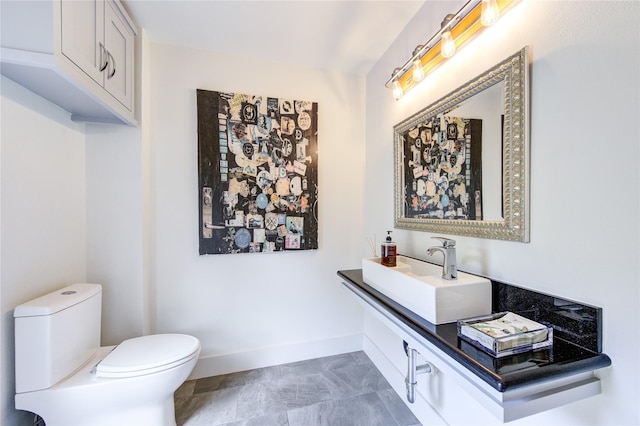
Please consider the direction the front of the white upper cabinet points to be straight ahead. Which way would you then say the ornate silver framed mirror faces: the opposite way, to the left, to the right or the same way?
the opposite way

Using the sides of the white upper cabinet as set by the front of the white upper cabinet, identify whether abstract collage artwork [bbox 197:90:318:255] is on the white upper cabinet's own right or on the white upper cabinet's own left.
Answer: on the white upper cabinet's own left

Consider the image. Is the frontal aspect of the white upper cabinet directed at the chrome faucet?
yes

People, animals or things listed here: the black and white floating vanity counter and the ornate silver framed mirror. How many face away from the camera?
0

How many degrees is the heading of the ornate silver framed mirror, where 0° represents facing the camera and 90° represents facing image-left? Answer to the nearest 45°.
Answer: approximately 45°

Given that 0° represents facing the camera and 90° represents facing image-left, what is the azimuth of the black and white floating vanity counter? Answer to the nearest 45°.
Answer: approximately 45°

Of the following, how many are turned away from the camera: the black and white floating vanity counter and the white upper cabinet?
0

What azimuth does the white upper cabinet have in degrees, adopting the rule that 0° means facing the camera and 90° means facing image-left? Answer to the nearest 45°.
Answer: approximately 315°

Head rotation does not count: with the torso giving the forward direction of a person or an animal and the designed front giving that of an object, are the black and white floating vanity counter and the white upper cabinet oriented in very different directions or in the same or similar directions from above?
very different directions

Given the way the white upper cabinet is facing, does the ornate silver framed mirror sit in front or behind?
in front

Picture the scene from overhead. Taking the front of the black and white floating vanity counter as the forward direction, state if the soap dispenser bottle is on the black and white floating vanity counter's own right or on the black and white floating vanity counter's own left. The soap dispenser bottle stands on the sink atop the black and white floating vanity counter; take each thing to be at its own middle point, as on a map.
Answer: on the black and white floating vanity counter's own right
